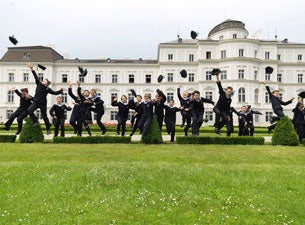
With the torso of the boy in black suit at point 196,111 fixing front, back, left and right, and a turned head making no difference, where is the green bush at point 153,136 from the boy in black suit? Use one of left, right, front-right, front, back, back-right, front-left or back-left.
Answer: front-right

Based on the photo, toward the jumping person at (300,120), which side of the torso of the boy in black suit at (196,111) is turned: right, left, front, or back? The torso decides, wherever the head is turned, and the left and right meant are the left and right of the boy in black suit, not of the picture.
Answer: left

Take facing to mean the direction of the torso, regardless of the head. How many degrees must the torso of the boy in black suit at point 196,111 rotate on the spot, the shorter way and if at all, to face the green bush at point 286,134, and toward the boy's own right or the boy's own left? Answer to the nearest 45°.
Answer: approximately 90° to the boy's own left

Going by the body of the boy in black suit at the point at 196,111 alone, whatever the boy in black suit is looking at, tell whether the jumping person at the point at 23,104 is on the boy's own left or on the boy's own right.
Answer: on the boy's own right

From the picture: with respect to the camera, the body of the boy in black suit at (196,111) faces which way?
toward the camera

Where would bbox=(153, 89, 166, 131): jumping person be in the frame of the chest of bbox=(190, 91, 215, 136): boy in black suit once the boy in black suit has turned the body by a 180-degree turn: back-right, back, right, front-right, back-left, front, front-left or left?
left

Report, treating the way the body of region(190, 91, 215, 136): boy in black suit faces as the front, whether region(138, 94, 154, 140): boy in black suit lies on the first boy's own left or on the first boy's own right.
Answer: on the first boy's own right
